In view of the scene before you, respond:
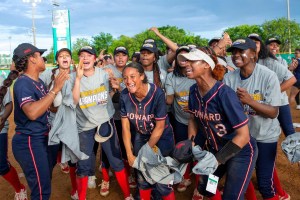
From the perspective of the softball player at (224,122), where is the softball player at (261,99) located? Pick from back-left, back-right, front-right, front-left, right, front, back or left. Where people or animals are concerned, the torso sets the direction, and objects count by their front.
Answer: back

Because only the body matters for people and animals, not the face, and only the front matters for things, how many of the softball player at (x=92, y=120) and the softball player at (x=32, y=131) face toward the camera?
1

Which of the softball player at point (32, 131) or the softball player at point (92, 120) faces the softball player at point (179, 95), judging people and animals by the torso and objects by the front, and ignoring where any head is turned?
the softball player at point (32, 131)

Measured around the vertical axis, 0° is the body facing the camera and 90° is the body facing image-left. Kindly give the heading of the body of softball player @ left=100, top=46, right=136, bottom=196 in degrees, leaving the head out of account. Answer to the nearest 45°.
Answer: approximately 0°

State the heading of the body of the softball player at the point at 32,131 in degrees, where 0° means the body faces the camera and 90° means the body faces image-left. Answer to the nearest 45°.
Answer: approximately 270°

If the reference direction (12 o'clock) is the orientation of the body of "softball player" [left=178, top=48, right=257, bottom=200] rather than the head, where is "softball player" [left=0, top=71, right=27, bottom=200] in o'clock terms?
"softball player" [left=0, top=71, right=27, bottom=200] is roughly at 2 o'clock from "softball player" [left=178, top=48, right=257, bottom=200].
